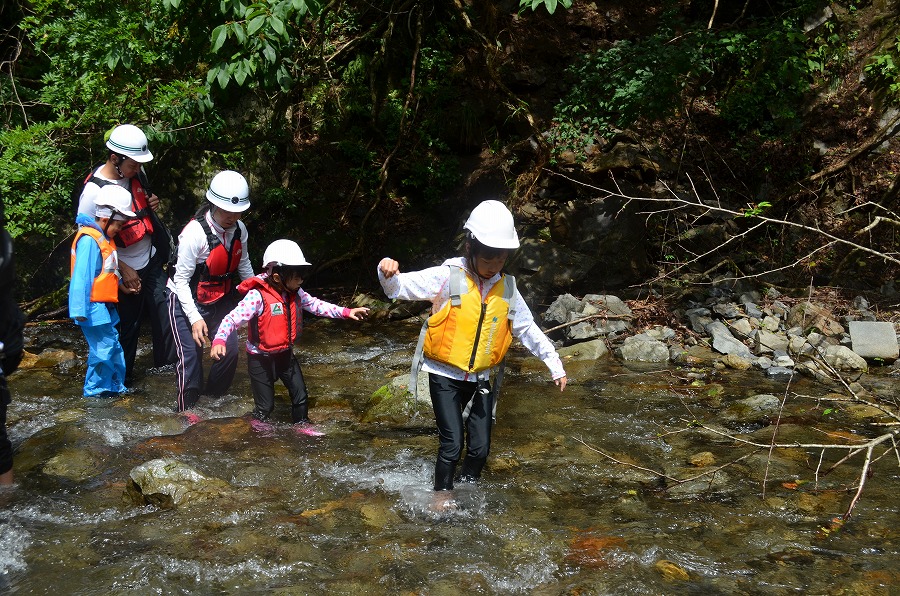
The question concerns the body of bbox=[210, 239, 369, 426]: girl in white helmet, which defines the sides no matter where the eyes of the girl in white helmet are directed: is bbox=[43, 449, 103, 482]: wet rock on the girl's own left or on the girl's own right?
on the girl's own right

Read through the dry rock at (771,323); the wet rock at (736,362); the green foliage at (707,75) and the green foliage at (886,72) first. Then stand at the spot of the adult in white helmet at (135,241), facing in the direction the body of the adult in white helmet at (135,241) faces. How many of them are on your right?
0

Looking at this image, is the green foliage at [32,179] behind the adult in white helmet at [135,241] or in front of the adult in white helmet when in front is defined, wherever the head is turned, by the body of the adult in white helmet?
behind

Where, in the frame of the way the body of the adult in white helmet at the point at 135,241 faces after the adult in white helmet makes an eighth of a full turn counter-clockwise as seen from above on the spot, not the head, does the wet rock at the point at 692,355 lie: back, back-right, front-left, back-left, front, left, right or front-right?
front

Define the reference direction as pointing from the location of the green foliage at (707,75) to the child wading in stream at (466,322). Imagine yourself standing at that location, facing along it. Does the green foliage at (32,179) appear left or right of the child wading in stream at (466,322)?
right

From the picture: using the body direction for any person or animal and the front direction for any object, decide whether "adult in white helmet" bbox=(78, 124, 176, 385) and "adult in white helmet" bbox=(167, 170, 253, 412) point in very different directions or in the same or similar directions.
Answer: same or similar directions

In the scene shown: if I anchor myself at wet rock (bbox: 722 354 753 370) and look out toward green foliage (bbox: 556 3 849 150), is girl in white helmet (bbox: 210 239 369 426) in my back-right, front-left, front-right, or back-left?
back-left

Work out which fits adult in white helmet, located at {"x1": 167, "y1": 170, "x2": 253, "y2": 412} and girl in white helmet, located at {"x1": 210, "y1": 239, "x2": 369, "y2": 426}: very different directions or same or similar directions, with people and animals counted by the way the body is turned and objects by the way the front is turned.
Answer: same or similar directions

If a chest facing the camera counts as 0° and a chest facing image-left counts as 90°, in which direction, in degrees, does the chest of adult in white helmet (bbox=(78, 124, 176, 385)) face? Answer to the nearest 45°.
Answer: approximately 315°

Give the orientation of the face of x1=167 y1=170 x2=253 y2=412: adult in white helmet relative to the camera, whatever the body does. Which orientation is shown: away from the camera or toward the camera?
toward the camera
